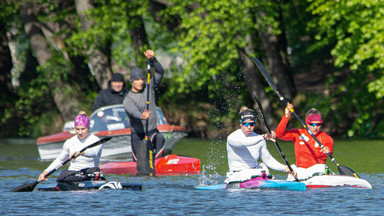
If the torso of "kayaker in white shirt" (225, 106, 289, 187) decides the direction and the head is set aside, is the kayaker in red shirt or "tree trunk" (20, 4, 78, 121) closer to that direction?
the kayaker in red shirt

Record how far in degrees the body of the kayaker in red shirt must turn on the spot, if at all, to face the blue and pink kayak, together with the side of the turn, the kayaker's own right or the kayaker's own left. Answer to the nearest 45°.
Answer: approximately 90° to the kayaker's own right

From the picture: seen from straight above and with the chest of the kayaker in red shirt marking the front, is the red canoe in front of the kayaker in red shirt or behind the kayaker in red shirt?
behind

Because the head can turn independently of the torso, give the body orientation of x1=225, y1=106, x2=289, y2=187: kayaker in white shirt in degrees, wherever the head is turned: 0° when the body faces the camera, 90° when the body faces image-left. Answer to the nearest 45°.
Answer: approximately 315°
